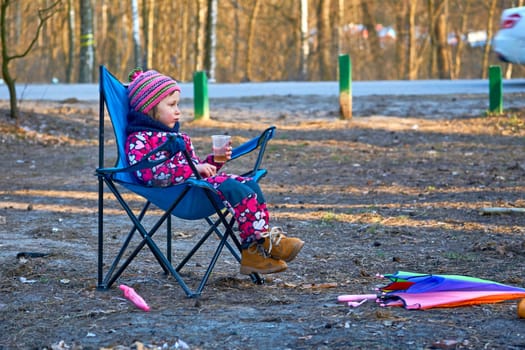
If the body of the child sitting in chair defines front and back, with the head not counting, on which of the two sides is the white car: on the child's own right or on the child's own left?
on the child's own left

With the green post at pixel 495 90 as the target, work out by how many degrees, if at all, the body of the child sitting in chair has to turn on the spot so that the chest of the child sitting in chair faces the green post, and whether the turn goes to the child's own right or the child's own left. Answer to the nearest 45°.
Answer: approximately 45° to the child's own left

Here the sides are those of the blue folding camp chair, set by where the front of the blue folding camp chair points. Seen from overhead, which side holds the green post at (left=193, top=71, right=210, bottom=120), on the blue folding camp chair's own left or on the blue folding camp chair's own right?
on the blue folding camp chair's own left

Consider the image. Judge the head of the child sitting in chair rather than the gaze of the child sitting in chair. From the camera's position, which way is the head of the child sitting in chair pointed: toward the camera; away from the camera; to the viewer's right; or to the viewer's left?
to the viewer's right

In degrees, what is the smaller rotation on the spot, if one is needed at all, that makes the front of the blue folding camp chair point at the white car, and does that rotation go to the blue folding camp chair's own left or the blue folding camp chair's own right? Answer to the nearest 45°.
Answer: approximately 90° to the blue folding camp chair's own left

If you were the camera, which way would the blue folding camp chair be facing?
facing the viewer and to the right of the viewer

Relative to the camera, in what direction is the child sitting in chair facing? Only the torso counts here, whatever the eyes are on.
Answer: to the viewer's right

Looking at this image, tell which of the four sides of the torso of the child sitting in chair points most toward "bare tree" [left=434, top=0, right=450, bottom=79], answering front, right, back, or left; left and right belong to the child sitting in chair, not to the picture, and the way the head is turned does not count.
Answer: left

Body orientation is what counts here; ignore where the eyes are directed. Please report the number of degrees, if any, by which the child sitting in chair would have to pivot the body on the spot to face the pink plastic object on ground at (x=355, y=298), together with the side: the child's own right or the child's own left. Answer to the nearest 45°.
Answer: approximately 45° to the child's own right

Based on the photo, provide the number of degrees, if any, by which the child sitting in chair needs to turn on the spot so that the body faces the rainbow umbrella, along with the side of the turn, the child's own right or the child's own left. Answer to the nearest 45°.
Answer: approximately 45° to the child's own right
